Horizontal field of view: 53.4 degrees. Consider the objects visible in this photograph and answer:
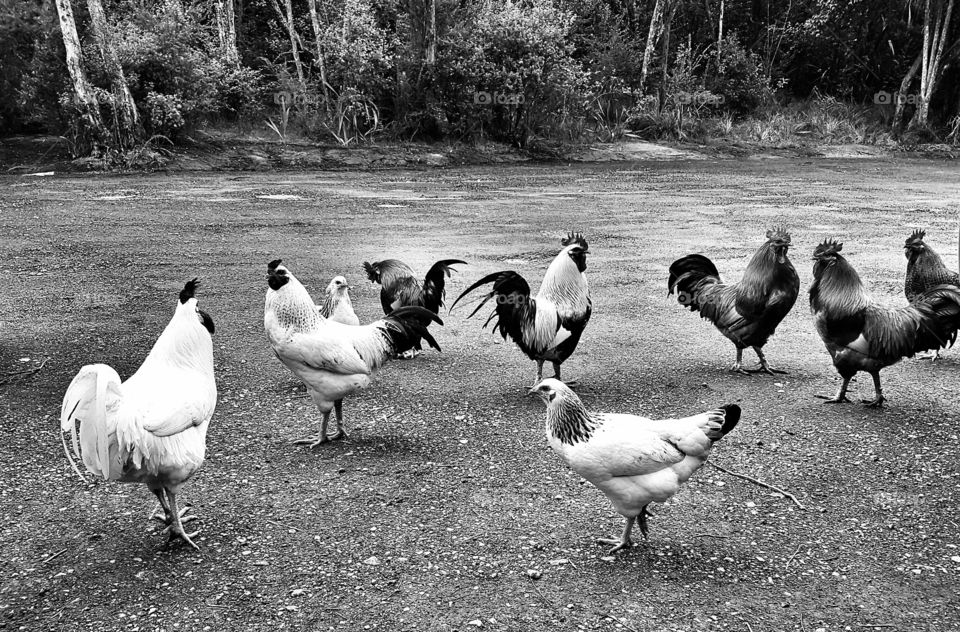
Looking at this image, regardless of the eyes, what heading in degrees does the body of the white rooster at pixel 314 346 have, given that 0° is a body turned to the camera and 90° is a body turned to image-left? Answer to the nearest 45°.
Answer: approximately 90°

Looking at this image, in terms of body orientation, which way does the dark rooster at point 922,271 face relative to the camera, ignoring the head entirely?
to the viewer's left

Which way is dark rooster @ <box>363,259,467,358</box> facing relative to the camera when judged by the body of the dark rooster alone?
to the viewer's left

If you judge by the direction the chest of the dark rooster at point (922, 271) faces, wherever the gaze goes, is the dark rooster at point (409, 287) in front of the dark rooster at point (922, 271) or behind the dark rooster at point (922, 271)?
in front

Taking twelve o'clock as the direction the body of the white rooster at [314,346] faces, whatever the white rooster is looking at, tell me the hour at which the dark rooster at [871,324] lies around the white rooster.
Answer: The dark rooster is roughly at 6 o'clock from the white rooster.

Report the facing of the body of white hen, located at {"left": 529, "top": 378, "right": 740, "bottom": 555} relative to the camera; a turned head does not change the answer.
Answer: to the viewer's left

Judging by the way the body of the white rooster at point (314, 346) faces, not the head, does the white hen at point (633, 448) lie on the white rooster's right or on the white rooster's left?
on the white rooster's left

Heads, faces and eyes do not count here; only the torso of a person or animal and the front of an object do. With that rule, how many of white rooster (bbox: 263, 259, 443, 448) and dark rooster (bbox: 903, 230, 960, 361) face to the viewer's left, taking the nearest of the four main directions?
2

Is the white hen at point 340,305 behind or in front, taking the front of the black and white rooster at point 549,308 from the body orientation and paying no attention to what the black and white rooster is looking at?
behind

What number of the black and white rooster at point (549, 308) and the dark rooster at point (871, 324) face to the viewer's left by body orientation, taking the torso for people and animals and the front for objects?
1

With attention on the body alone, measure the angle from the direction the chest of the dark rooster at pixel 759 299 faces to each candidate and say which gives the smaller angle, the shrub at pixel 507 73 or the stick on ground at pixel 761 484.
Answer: the stick on ground

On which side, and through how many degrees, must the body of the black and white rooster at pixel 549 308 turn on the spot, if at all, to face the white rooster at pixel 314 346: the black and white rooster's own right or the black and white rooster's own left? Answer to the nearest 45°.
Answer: approximately 135° to the black and white rooster's own right

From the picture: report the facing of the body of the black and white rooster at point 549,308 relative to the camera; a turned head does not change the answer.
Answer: to the viewer's right

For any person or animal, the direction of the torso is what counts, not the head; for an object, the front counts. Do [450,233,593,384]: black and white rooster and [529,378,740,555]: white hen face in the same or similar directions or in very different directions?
very different directions

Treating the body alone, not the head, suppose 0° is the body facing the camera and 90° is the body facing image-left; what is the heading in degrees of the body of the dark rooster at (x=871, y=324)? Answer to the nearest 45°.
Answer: approximately 90°
